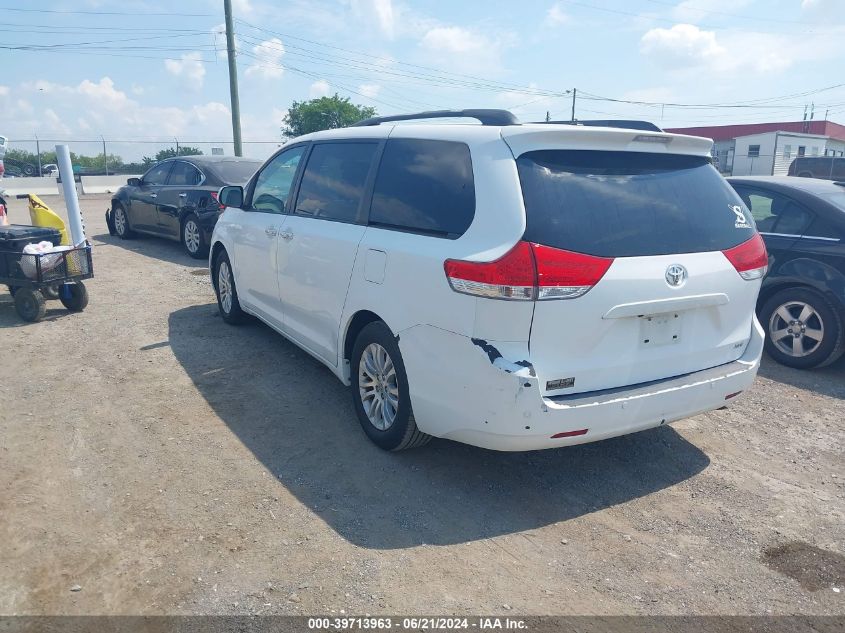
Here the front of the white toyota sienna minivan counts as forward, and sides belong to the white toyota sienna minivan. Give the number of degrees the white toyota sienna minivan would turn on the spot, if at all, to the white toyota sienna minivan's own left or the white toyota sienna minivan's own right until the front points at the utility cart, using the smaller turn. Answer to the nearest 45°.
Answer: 0° — it already faces it

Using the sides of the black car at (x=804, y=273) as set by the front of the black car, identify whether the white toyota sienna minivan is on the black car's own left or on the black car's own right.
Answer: on the black car's own left

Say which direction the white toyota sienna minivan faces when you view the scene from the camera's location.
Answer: facing away from the viewer and to the left of the viewer

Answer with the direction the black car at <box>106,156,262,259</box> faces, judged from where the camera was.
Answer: facing away from the viewer and to the left of the viewer

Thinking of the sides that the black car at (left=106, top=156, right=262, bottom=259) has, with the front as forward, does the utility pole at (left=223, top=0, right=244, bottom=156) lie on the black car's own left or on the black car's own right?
on the black car's own right

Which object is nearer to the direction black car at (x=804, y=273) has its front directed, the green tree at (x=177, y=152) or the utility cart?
the green tree

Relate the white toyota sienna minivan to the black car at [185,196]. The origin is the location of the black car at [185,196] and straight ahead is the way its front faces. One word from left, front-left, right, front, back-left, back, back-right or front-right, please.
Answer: back-left

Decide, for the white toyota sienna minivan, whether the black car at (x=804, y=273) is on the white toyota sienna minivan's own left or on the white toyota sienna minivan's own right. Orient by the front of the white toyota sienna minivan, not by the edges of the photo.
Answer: on the white toyota sienna minivan's own right

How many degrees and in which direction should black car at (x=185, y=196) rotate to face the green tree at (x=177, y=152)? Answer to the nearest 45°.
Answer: approximately 45° to its right

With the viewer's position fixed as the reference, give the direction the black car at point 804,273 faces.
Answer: facing away from the viewer and to the left of the viewer
